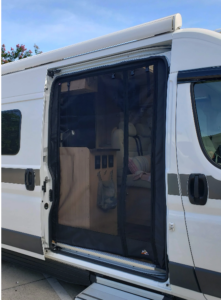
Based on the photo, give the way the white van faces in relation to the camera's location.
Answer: facing the viewer and to the right of the viewer
